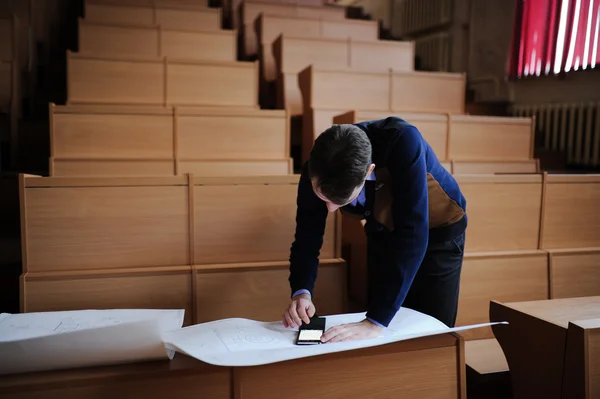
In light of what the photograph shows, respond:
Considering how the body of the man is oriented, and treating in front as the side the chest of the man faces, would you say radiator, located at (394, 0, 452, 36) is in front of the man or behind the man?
behind

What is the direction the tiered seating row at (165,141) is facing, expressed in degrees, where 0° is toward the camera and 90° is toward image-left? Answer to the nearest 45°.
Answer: approximately 0°

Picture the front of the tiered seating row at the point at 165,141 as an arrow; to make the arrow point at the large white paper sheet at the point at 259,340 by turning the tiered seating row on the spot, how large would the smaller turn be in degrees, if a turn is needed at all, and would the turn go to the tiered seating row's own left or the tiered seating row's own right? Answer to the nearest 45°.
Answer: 0° — it already faces it

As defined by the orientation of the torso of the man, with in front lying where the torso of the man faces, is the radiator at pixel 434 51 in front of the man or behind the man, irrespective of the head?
behind
